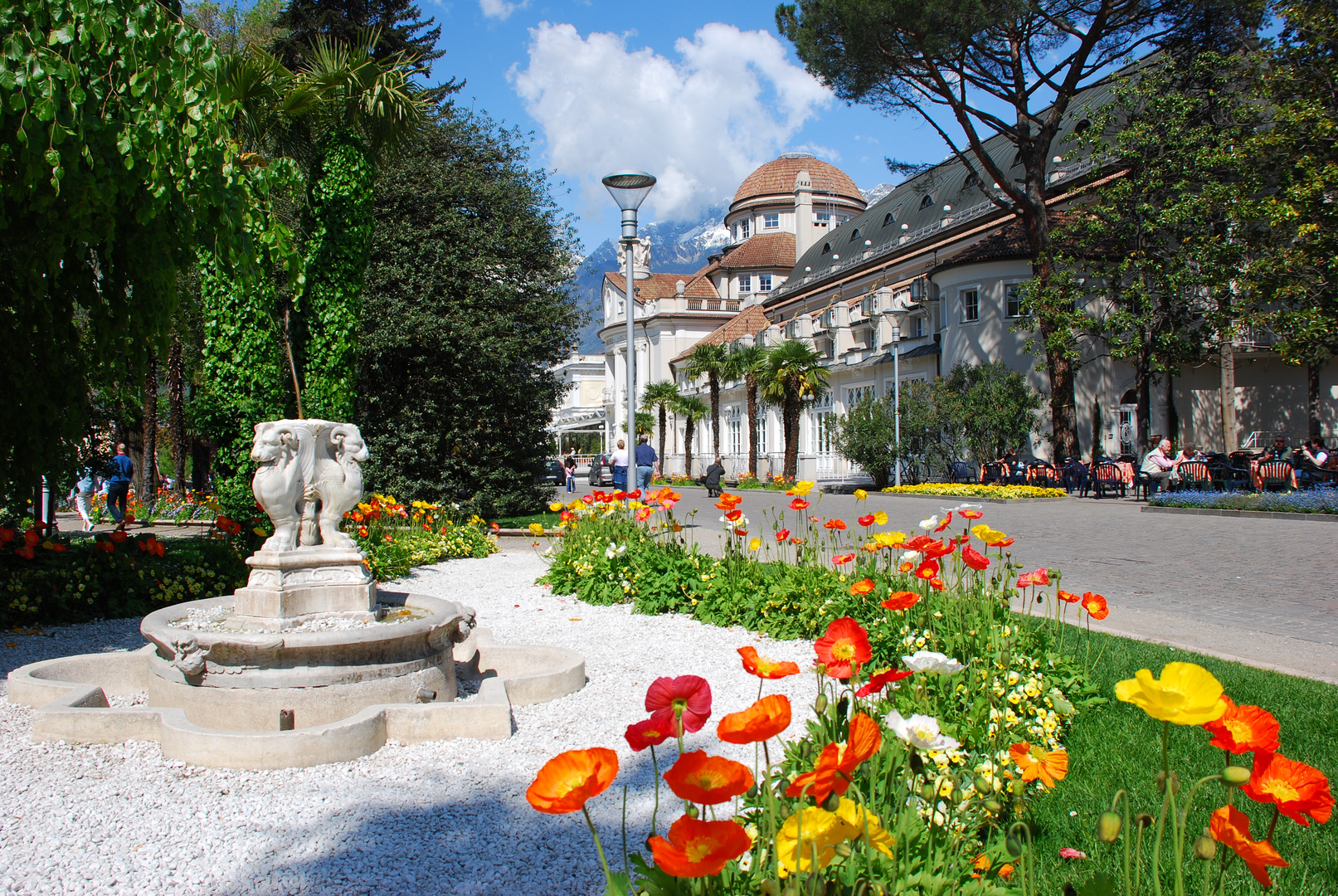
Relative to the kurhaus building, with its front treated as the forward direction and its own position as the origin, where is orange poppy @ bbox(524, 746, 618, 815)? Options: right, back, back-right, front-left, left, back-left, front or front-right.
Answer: front-left

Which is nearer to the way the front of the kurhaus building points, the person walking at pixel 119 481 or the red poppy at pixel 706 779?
the person walking

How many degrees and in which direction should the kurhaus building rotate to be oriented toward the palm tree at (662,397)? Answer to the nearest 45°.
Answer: approximately 90° to its right

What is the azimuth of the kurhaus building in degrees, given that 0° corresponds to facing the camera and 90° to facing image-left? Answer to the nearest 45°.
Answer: approximately 45°

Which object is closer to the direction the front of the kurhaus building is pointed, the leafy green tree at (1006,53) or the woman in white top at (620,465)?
the woman in white top

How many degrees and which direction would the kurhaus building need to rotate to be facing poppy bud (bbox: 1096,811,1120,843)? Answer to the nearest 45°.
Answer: approximately 45° to its left

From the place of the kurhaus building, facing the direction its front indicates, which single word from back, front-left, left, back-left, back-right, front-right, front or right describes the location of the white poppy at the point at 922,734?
front-left

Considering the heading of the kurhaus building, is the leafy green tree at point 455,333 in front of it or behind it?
in front

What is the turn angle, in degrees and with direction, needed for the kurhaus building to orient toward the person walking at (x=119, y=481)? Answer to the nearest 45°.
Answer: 0° — it already faces them

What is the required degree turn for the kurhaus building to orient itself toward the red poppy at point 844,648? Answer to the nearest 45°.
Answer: approximately 45° to its left

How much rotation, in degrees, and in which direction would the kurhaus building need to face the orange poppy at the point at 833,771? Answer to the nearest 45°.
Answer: approximately 45° to its left
